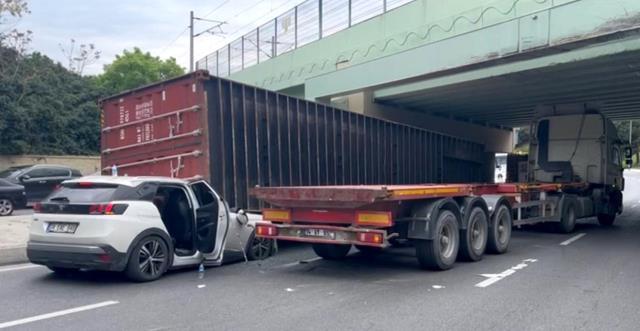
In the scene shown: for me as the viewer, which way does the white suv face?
facing away from the viewer and to the right of the viewer

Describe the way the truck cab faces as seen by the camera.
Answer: facing away from the viewer and to the right of the viewer

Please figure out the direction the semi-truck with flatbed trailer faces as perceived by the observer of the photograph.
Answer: facing away from the viewer and to the right of the viewer

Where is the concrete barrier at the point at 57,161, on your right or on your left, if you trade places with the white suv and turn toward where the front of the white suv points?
on your left

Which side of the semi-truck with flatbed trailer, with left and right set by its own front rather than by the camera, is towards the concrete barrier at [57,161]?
left

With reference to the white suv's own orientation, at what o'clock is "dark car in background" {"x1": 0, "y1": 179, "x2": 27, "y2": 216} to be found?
The dark car in background is roughly at 10 o'clock from the white suv.

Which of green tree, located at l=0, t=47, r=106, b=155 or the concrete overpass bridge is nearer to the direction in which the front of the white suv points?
the concrete overpass bridge

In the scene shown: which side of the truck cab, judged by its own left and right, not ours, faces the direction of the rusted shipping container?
back
